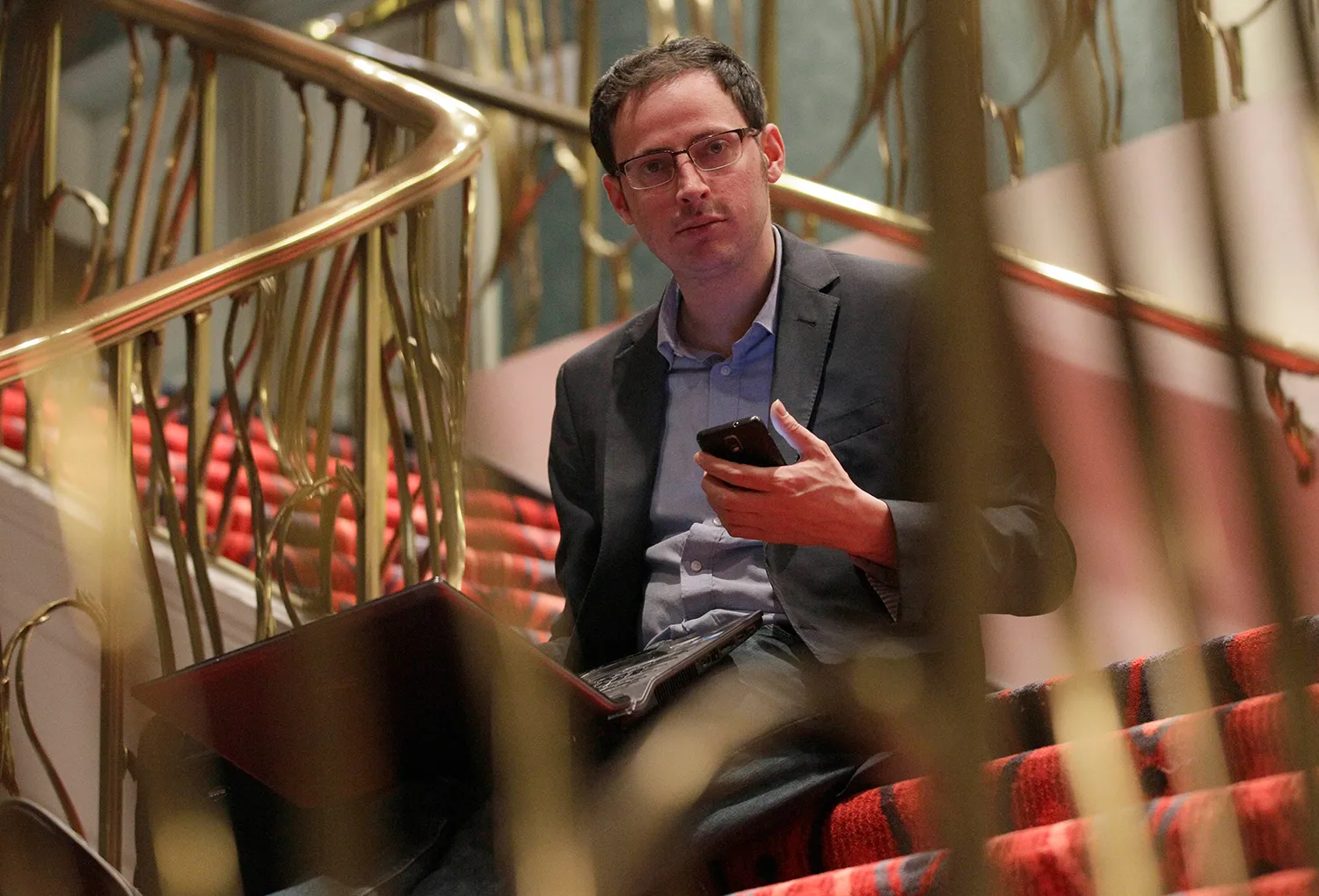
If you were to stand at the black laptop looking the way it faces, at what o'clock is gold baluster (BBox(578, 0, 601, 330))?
The gold baluster is roughly at 11 o'clock from the black laptop.

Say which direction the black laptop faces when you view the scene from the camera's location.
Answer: facing away from the viewer and to the right of the viewer

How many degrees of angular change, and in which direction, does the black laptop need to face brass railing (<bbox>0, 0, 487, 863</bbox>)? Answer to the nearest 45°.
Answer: approximately 45° to its left

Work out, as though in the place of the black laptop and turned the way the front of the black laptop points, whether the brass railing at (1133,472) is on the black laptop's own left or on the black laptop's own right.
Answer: on the black laptop's own right

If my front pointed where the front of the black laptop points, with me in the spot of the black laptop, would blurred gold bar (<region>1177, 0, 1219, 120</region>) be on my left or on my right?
on my right
